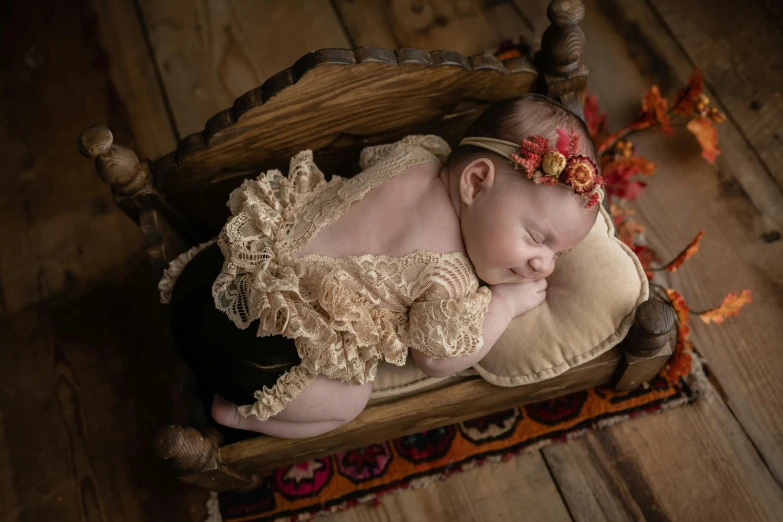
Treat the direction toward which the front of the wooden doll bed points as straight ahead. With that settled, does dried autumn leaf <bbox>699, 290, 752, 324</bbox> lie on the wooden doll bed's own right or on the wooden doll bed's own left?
on the wooden doll bed's own left

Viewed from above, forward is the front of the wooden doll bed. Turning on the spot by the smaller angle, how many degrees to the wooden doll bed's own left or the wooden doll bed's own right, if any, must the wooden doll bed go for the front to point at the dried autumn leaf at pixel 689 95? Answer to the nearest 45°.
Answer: approximately 135° to the wooden doll bed's own left
